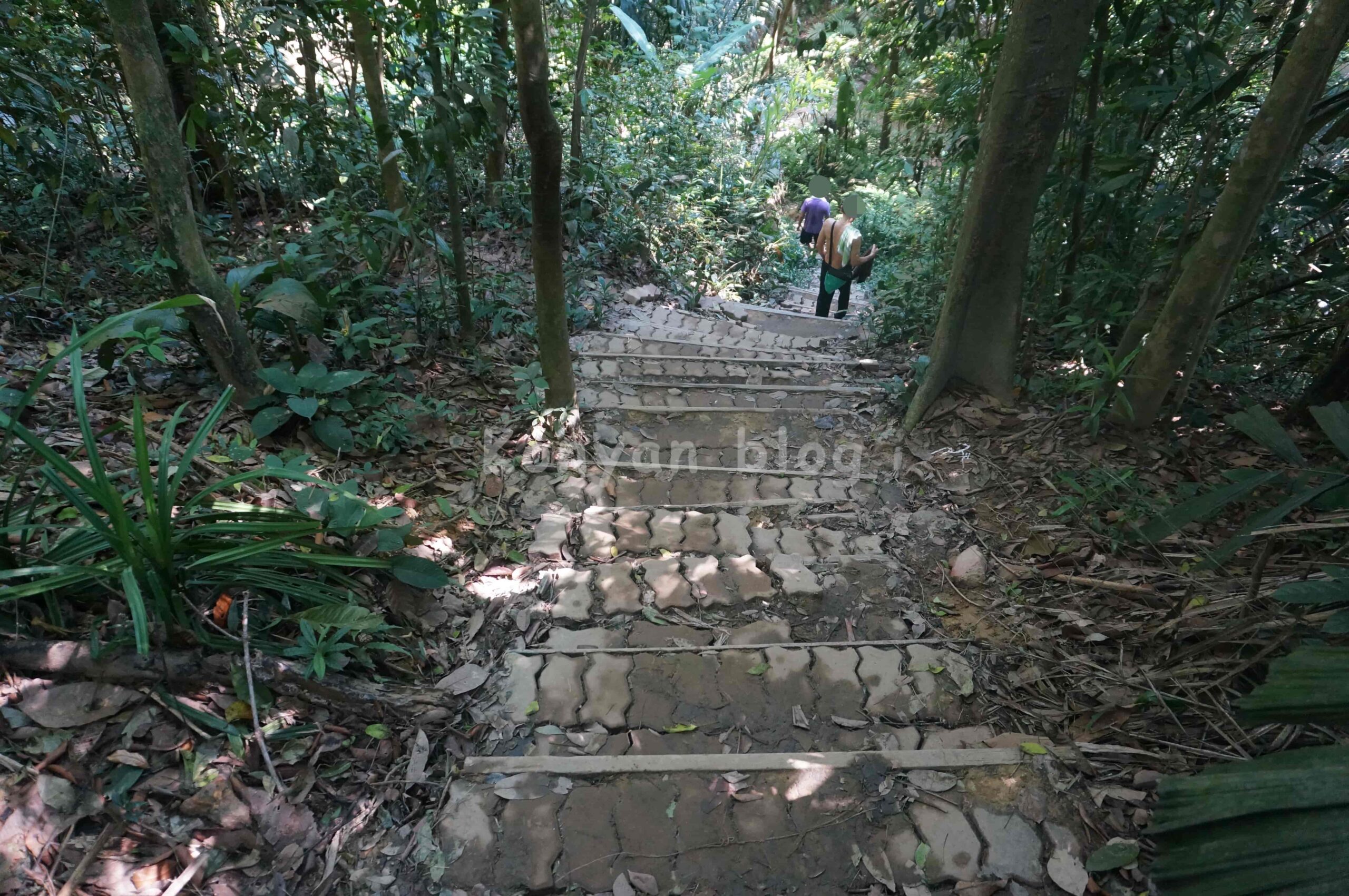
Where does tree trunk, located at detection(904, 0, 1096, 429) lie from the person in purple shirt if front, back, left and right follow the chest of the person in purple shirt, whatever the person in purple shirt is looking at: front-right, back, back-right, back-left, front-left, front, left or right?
back

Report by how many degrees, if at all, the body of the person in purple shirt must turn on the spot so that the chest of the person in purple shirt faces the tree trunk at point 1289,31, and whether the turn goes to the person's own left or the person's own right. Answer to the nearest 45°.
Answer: approximately 180°

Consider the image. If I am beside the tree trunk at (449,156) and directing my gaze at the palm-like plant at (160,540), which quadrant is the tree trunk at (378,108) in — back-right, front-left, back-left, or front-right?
back-right

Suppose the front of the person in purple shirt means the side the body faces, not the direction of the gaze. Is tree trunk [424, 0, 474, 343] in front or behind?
behind

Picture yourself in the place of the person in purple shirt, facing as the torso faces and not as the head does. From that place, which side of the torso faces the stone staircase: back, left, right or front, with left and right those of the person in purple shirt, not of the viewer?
back

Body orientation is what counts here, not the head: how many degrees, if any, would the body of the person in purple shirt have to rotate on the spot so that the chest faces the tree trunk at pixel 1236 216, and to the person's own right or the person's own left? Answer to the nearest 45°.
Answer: approximately 180°

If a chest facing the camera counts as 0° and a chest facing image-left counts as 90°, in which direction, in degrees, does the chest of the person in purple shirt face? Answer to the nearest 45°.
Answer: approximately 180°

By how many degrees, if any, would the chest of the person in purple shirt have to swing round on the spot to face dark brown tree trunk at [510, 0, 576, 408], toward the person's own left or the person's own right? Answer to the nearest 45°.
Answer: approximately 180°
